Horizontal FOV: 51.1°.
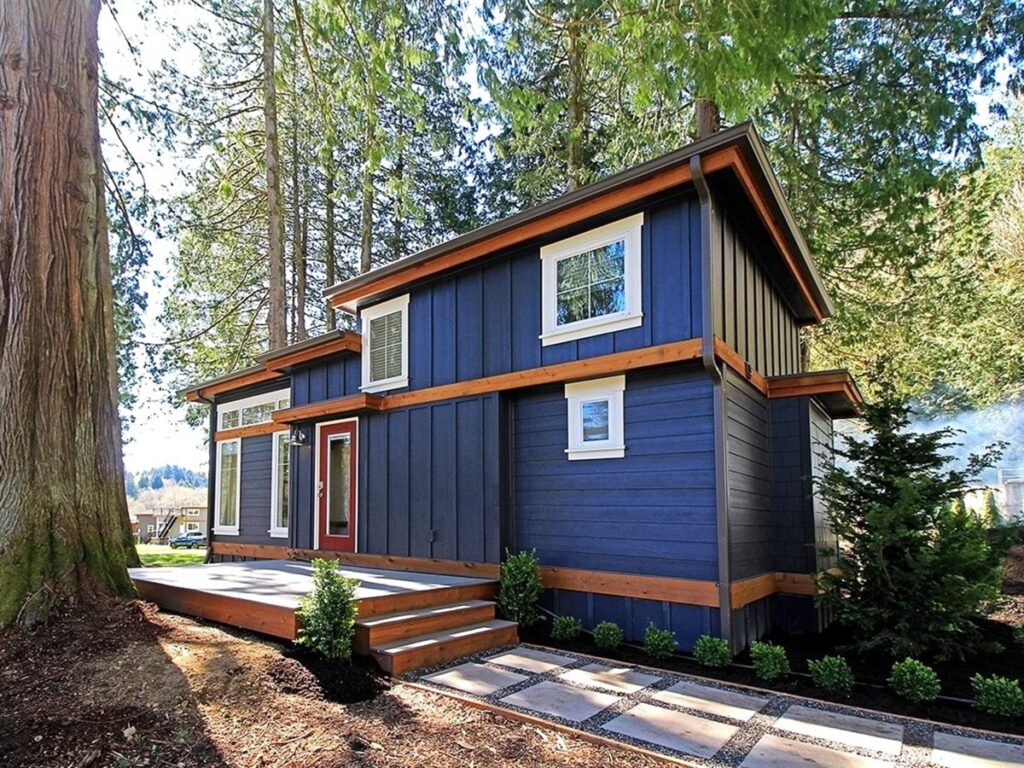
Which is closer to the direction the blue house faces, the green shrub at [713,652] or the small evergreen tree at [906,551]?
the green shrub

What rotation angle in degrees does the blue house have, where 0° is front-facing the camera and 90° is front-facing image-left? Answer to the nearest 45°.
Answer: approximately 45°

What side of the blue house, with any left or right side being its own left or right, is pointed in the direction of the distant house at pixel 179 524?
right

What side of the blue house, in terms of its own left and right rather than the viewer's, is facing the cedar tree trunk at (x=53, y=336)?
front

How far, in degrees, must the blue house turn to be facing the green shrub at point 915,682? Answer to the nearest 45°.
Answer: approximately 90° to its left

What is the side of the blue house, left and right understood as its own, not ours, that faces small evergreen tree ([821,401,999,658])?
left

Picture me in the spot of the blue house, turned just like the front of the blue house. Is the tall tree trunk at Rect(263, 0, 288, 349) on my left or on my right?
on my right

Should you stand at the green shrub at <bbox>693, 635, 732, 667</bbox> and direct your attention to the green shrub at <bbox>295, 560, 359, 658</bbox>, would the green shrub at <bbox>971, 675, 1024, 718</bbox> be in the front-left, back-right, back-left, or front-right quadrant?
back-left
